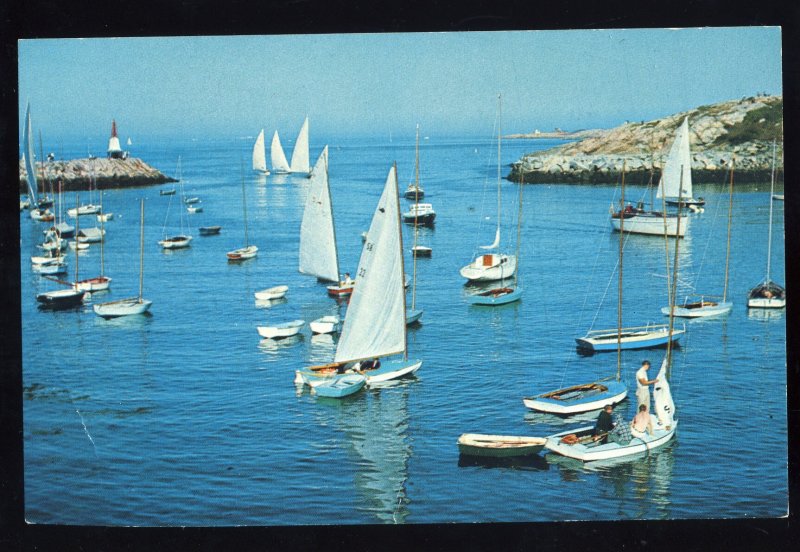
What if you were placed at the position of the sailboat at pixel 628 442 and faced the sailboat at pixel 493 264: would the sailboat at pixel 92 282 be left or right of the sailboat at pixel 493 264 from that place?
left

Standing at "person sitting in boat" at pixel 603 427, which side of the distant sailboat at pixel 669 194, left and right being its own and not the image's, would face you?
right

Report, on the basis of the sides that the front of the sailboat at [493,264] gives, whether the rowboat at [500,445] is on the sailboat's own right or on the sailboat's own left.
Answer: on the sailboat's own right

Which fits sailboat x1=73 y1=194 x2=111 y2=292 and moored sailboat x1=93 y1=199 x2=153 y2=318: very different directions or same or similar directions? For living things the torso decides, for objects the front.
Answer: same or similar directions
